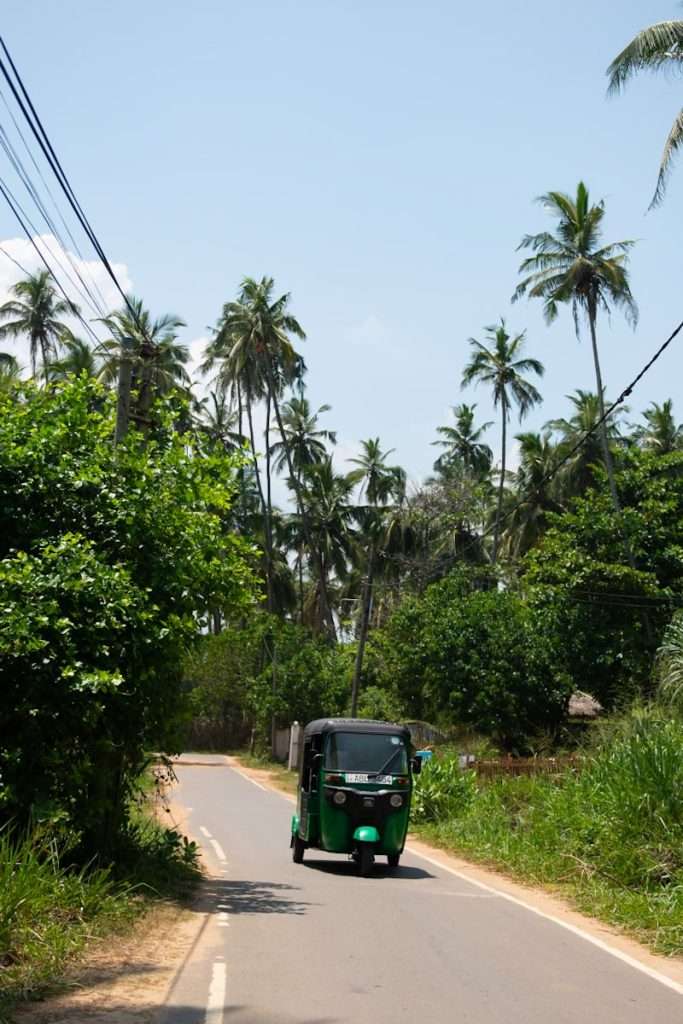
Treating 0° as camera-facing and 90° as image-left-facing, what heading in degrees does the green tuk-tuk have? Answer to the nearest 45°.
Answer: approximately 0°

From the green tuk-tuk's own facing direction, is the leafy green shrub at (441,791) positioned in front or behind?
behind

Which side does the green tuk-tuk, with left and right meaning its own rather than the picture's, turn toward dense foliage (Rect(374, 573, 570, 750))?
back
